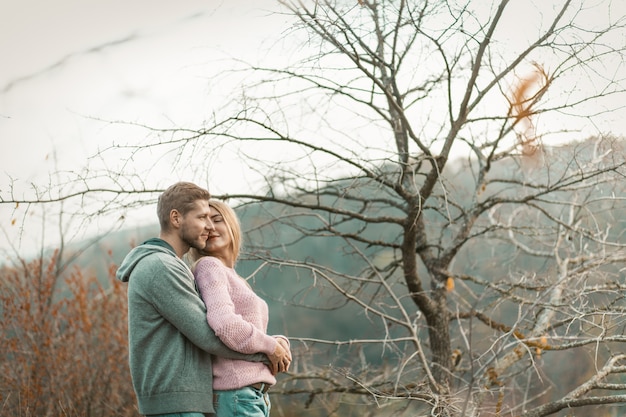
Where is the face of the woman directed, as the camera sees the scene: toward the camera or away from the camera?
toward the camera

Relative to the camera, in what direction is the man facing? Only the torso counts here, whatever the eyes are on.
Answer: to the viewer's right

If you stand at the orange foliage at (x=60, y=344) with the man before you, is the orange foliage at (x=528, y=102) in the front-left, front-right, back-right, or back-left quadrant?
front-left

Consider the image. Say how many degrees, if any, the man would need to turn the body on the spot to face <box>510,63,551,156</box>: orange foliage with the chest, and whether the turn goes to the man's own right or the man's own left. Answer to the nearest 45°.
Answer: approximately 45° to the man's own left

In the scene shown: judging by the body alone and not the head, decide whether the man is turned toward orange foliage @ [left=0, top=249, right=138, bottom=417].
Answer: no
